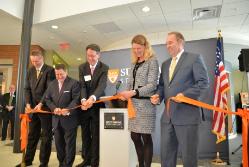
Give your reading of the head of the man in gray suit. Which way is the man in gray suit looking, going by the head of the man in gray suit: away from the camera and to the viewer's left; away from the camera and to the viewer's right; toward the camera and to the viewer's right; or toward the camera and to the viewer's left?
toward the camera and to the viewer's left

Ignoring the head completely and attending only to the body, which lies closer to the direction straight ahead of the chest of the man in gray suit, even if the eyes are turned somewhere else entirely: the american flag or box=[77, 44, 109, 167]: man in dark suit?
the man in dark suit

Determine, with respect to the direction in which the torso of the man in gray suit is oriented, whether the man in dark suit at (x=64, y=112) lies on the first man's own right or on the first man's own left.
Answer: on the first man's own right

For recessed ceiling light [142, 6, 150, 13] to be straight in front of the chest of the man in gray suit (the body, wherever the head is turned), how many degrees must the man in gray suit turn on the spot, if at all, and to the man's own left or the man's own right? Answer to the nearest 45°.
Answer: approximately 135° to the man's own right

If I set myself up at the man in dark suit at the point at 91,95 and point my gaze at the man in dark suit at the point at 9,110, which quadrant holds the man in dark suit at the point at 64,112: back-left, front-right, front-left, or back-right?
front-left

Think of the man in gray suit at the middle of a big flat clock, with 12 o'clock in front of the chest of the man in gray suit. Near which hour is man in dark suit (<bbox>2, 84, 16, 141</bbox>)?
The man in dark suit is roughly at 3 o'clock from the man in gray suit.

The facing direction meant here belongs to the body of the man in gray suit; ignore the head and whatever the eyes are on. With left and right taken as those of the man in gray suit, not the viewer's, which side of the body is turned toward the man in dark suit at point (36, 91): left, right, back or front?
right

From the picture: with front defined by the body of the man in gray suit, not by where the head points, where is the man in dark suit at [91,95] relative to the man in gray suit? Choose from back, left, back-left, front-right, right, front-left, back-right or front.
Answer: right

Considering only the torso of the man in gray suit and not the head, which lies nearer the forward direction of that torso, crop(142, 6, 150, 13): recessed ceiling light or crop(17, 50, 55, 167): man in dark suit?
the man in dark suit

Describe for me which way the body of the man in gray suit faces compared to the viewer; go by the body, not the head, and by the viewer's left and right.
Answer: facing the viewer and to the left of the viewer

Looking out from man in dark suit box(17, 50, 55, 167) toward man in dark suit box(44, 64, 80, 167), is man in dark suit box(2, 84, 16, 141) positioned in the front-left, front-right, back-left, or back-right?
back-left
